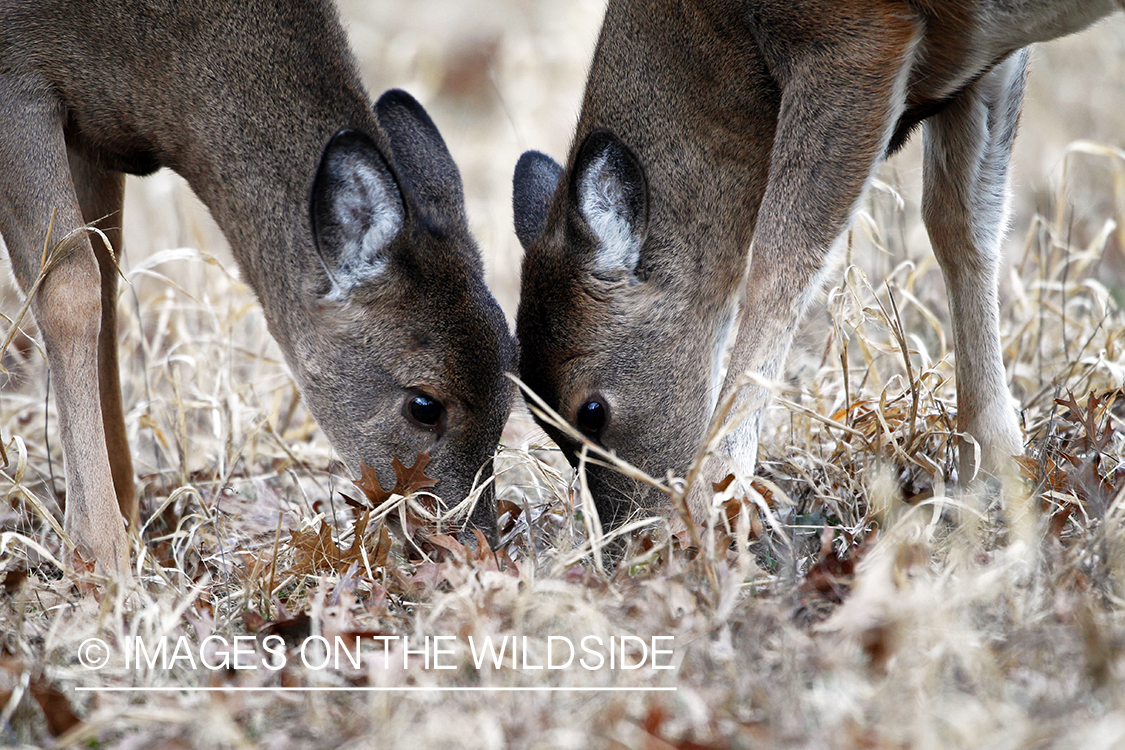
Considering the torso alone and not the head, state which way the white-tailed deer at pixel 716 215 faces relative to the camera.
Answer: to the viewer's left

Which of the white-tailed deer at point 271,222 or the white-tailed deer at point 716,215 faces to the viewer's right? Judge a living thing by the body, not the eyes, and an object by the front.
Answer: the white-tailed deer at point 271,222

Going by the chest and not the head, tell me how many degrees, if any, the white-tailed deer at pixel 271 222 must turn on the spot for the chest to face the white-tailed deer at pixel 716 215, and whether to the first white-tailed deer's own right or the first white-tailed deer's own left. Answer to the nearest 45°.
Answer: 0° — it already faces it

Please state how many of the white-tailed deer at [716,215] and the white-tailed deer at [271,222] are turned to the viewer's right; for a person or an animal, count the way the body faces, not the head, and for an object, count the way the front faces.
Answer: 1

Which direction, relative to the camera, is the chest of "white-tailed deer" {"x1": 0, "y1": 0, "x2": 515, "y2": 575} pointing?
to the viewer's right
